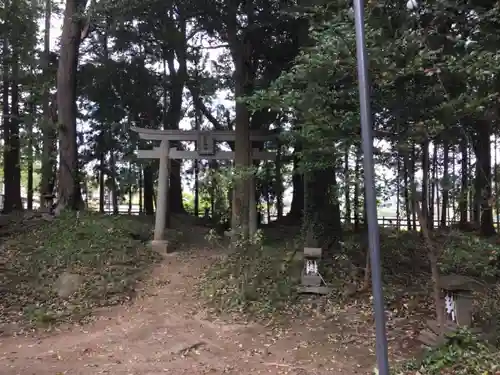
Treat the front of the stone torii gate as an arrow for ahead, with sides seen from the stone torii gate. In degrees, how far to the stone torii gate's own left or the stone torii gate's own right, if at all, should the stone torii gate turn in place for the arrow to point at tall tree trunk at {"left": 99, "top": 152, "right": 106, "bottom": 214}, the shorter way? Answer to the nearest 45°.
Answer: approximately 180°

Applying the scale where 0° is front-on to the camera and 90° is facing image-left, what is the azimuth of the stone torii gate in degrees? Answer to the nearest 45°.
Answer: approximately 0°

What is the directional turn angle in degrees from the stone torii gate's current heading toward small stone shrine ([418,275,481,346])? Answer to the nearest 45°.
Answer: approximately 45° to its left

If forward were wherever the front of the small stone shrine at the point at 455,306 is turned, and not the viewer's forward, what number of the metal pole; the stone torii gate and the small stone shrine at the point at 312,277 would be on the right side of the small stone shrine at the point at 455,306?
2

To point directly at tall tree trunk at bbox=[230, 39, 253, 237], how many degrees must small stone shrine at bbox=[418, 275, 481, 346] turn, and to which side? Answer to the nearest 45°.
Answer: approximately 90° to its right

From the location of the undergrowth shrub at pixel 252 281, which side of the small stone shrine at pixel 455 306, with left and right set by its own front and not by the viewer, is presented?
right

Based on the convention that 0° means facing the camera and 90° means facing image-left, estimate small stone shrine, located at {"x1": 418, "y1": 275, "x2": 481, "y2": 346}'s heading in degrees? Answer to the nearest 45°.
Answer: approximately 45°

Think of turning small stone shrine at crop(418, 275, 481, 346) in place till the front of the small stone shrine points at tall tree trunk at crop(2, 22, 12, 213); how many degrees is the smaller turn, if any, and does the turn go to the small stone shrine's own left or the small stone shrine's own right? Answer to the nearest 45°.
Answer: approximately 45° to the small stone shrine's own right

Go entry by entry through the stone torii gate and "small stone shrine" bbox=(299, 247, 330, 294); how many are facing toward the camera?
2

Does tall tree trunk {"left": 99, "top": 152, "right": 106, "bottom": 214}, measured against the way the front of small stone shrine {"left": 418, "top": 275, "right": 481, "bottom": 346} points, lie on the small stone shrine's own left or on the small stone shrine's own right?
on the small stone shrine's own right
